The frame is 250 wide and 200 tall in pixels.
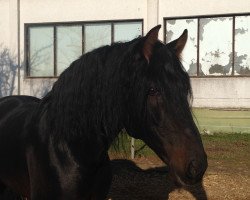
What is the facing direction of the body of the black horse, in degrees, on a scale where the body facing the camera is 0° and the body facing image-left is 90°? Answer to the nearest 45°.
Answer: approximately 315°
